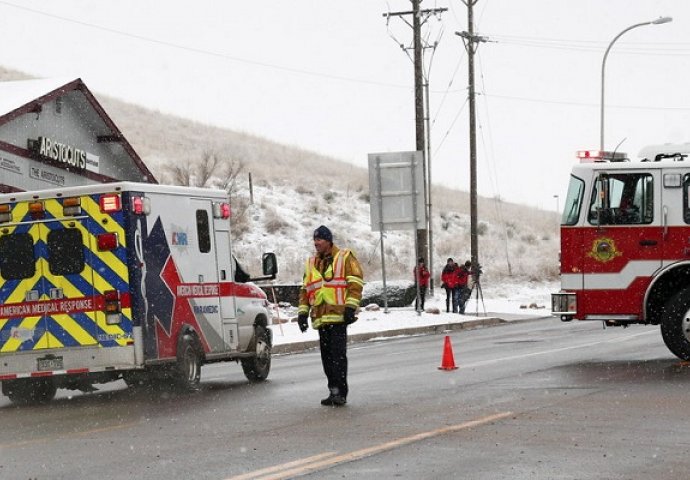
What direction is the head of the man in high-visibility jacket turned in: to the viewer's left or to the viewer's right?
to the viewer's left

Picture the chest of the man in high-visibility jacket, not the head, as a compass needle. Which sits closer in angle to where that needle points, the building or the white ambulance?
the white ambulance

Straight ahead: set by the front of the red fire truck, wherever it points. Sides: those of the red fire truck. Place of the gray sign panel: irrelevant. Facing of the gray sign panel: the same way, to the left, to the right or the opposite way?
to the right

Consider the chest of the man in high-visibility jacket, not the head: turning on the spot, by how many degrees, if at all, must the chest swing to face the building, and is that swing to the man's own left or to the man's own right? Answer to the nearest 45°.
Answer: approximately 135° to the man's own right

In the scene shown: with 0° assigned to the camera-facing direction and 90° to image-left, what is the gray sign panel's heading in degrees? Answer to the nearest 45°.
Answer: approximately 180°

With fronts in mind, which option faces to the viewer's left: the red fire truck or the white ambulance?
the red fire truck

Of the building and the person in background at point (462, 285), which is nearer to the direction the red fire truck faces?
the building

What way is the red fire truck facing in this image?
to the viewer's left

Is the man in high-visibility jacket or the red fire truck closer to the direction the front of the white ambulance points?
the red fire truck

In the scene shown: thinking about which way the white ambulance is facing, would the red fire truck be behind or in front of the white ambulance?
in front

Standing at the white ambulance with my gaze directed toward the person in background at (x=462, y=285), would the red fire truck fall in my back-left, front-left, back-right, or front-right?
front-right

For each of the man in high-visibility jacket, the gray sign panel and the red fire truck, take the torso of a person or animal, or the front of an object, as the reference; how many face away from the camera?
1

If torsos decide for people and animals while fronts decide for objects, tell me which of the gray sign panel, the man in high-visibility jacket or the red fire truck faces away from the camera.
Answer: the gray sign panel

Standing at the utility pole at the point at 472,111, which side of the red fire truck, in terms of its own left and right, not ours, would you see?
right

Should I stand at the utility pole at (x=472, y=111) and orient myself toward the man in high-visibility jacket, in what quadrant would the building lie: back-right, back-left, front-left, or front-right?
front-right
